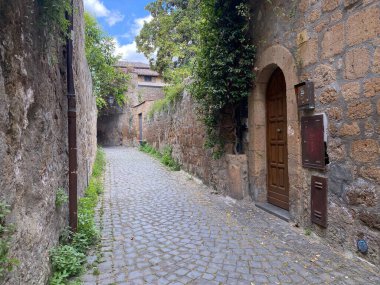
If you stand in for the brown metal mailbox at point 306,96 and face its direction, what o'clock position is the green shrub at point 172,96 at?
The green shrub is roughly at 3 o'clock from the brown metal mailbox.

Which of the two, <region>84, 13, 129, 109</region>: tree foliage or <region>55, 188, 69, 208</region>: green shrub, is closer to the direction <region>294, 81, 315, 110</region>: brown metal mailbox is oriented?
the green shrub

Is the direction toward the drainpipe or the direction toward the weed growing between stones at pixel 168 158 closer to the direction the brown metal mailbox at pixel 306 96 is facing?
the drainpipe

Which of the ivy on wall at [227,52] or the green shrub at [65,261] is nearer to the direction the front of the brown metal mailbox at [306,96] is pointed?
the green shrub

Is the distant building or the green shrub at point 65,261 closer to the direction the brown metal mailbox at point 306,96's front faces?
the green shrub

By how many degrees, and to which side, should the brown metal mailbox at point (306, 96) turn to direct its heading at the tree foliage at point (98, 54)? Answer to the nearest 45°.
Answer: approximately 90° to its right

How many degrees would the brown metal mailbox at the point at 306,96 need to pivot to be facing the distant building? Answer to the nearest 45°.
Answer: approximately 90° to its right

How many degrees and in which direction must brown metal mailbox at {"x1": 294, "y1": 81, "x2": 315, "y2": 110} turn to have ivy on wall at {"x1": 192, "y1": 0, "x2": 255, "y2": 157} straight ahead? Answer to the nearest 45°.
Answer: approximately 90° to its right

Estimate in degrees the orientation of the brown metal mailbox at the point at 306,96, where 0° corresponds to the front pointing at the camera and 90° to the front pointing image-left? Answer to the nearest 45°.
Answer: approximately 45°

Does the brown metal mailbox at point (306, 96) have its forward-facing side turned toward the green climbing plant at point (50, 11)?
yes
